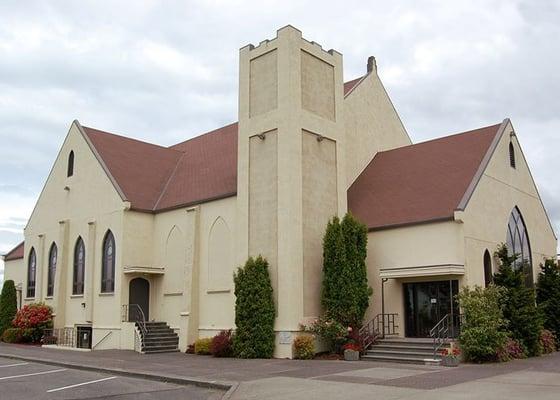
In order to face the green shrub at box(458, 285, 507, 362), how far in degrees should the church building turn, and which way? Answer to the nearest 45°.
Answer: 0° — it already faces it

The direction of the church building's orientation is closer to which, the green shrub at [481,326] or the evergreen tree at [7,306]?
the green shrub

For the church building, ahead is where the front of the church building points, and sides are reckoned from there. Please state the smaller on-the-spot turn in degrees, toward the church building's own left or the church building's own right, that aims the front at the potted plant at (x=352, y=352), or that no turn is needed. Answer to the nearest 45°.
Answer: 0° — it already faces it

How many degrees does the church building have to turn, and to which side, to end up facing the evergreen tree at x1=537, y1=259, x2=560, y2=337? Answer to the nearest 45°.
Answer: approximately 45° to its left
